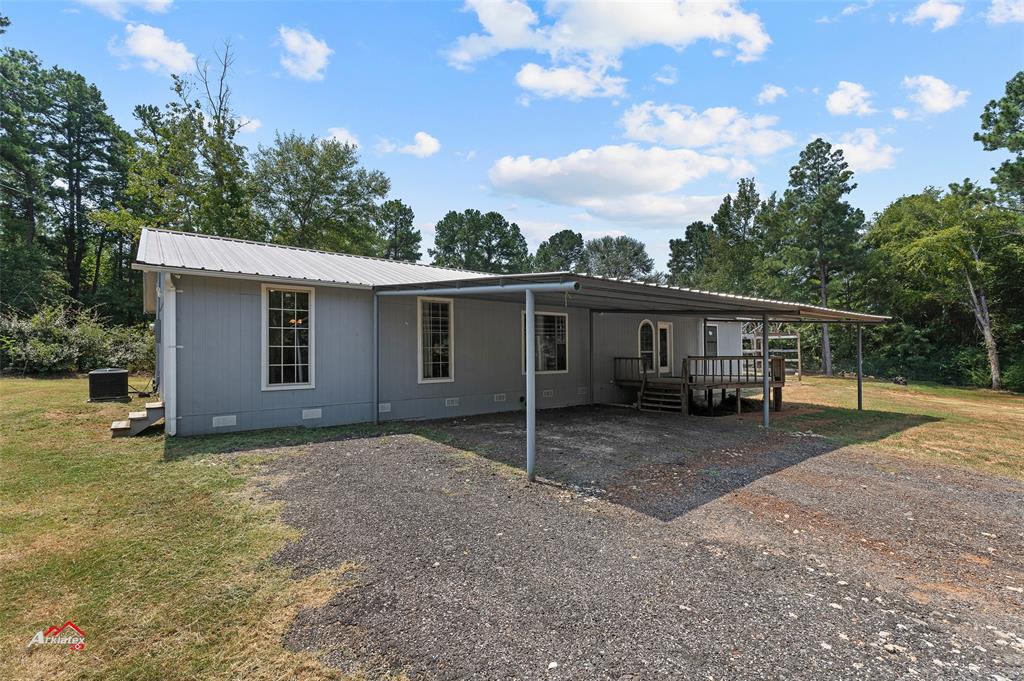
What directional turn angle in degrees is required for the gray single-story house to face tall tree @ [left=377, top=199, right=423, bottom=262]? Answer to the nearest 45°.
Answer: approximately 135° to its left

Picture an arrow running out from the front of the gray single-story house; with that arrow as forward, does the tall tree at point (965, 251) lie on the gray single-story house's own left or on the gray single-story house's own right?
on the gray single-story house's own left

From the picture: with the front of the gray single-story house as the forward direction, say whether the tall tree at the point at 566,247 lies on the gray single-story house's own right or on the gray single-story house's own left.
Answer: on the gray single-story house's own left

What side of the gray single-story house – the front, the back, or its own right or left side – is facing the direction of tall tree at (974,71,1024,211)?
left

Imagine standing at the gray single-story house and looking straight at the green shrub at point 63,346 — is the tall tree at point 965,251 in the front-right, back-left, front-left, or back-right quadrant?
back-right

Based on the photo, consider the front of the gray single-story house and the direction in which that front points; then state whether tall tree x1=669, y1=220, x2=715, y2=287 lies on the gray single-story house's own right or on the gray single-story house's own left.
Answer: on the gray single-story house's own left

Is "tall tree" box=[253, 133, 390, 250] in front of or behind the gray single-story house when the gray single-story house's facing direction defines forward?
behind

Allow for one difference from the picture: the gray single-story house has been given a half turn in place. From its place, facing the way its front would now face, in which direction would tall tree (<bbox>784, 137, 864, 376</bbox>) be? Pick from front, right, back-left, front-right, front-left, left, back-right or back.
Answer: right

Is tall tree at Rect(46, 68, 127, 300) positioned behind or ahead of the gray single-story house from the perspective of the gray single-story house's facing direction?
behind

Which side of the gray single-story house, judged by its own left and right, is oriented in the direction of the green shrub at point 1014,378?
left

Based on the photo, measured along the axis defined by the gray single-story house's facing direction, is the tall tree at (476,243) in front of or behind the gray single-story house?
behind
